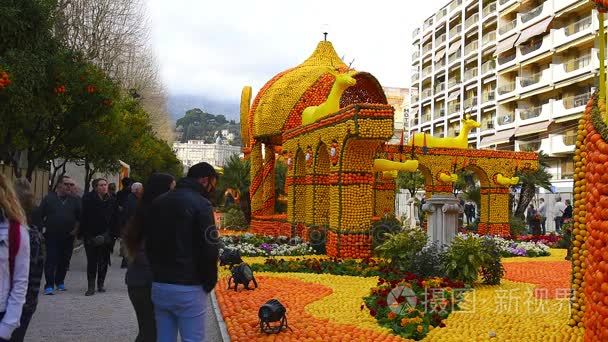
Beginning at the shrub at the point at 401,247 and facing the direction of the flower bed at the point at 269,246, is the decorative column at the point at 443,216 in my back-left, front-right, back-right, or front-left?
back-right

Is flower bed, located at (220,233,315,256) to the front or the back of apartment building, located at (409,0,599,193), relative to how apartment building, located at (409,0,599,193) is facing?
to the front

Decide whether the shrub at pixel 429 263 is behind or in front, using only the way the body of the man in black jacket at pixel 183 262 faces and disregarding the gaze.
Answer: in front

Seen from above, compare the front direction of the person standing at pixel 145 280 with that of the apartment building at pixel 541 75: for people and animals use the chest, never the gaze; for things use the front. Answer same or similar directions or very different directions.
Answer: very different directions

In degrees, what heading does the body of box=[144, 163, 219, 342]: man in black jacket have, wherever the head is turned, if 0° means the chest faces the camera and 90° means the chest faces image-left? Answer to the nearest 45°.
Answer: approximately 225°

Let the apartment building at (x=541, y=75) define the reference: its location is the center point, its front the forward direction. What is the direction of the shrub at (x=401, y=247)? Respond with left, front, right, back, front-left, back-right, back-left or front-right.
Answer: front-left

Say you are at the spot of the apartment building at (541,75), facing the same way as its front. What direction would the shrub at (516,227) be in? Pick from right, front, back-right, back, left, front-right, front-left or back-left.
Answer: front-left

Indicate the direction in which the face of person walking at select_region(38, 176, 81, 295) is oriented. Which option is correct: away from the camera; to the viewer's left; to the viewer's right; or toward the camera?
toward the camera

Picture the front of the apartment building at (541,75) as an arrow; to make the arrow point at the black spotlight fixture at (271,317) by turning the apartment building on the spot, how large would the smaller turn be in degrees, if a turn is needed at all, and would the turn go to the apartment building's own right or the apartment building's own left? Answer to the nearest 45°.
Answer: approximately 45° to the apartment building's own left

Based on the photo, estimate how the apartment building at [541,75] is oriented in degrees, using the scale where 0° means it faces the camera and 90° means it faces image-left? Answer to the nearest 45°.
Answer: approximately 45°

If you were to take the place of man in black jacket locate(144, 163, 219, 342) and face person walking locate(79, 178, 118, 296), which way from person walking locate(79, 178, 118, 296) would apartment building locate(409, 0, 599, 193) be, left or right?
right
